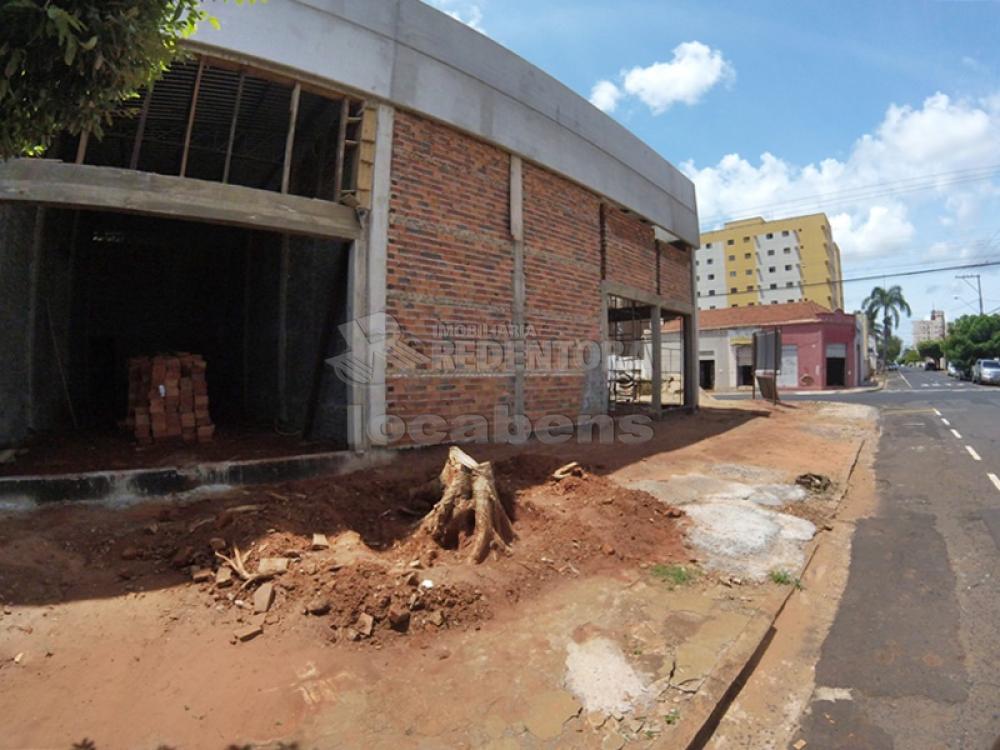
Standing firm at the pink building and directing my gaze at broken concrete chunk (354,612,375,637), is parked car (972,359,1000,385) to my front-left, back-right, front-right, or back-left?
back-left

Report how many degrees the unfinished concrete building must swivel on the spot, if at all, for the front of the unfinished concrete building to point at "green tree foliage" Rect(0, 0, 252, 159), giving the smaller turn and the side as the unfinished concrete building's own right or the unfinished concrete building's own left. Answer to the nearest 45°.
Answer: approximately 45° to the unfinished concrete building's own right

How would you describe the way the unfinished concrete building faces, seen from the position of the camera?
facing the viewer and to the right of the viewer

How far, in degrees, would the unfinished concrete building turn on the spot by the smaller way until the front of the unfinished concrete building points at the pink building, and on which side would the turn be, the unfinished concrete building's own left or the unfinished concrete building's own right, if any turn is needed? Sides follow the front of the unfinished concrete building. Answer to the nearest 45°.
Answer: approximately 90° to the unfinished concrete building's own left
